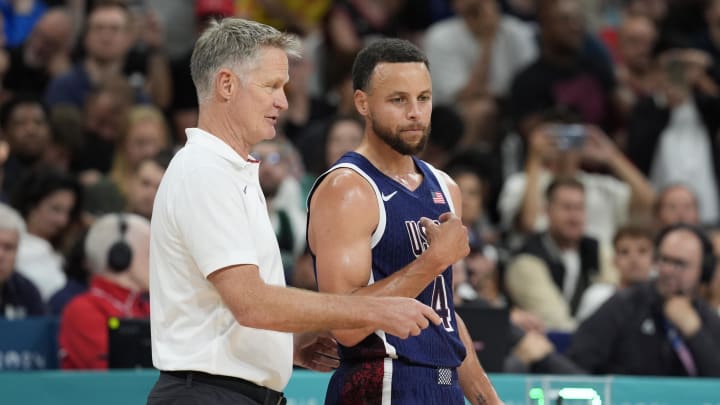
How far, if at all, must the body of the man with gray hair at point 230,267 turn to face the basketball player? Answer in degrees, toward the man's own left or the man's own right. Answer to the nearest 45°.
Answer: approximately 45° to the man's own left

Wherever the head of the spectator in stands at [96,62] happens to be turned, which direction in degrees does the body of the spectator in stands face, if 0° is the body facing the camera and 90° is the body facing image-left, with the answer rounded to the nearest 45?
approximately 0°

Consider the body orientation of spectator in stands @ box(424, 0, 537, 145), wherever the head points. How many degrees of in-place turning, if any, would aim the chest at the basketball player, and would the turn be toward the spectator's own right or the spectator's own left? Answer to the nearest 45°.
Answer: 0° — they already face them

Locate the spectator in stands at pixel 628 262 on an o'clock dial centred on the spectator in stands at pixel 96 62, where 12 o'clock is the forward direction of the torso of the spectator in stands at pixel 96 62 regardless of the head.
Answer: the spectator in stands at pixel 628 262 is roughly at 10 o'clock from the spectator in stands at pixel 96 62.

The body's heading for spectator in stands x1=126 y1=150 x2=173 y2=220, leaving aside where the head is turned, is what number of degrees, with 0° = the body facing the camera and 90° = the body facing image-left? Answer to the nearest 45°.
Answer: approximately 0°

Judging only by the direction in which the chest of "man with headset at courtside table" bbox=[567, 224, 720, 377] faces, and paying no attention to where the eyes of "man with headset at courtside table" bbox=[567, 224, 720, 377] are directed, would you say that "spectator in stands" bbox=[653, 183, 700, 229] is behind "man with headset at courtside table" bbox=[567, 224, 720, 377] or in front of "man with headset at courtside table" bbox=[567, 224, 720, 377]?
behind

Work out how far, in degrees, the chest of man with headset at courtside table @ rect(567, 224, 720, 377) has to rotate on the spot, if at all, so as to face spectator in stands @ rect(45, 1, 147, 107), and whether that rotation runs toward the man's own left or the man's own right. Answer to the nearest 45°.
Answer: approximately 90° to the man's own right

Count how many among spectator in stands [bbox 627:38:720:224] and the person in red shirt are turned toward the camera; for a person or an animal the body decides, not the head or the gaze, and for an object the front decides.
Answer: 1

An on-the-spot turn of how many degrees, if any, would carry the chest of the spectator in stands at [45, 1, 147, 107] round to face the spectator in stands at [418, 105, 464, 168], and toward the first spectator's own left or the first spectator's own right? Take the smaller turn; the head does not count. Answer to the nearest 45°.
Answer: approximately 90° to the first spectator's own left

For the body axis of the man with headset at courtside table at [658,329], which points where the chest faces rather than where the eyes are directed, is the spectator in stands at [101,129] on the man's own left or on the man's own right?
on the man's own right

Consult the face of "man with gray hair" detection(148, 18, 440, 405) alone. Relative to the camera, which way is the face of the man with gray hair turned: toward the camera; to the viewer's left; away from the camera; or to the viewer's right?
to the viewer's right

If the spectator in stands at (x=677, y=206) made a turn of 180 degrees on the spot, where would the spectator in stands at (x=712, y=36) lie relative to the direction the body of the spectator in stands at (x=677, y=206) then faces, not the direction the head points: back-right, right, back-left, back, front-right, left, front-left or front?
front
